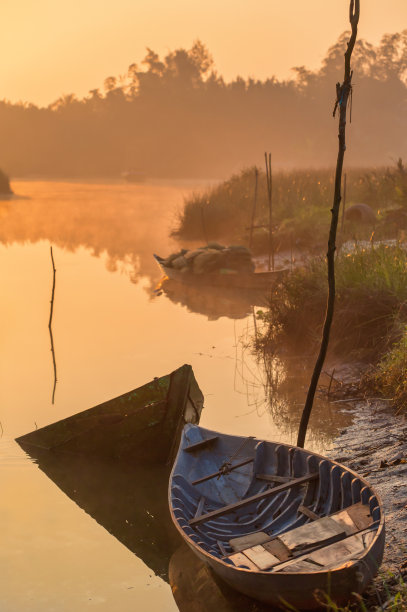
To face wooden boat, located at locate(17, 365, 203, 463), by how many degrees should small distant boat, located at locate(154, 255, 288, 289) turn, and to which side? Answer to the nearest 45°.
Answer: approximately 90° to its left

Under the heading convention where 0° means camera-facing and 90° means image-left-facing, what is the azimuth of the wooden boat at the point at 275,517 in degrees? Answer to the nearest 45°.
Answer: approximately 135°

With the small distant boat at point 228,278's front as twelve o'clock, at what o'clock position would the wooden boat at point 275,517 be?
The wooden boat is roughly at 9 o'clock from the small distant boat.

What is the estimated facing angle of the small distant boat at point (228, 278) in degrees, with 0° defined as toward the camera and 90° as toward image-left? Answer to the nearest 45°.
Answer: approximately 90°

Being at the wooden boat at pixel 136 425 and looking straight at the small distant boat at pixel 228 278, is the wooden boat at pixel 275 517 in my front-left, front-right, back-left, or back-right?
back-right

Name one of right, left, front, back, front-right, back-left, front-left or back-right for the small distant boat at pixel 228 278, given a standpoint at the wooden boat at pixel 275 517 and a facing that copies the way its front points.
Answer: front-right

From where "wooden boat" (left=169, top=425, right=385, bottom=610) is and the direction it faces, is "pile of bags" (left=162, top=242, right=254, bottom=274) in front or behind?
in front
